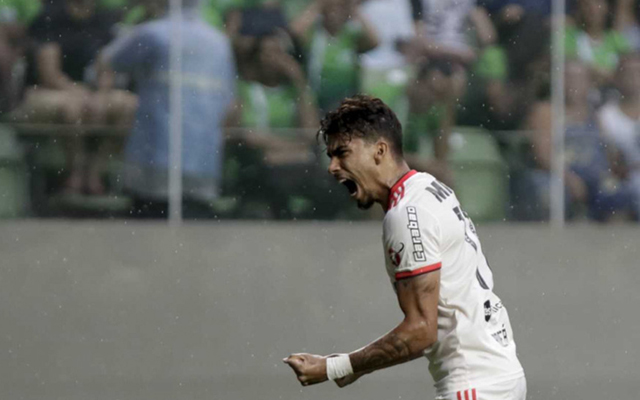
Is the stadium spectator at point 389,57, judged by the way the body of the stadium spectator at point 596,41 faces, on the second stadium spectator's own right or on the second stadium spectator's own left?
on the second stadium spectator's own right

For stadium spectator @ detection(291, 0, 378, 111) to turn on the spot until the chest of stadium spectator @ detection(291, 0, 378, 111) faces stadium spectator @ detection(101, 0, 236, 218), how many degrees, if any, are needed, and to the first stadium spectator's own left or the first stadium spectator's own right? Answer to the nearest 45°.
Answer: approximately 90° to the first stadium spectator's own right

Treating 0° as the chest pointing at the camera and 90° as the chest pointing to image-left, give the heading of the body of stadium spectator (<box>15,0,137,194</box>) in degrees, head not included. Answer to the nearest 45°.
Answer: approximately 0°

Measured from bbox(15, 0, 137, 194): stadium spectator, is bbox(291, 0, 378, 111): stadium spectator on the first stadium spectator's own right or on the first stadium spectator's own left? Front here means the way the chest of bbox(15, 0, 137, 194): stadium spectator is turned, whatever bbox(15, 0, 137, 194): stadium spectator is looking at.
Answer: on the first stadium spectator's own left

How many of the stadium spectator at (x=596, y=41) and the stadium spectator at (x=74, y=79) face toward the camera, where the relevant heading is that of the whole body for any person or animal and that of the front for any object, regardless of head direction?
2
